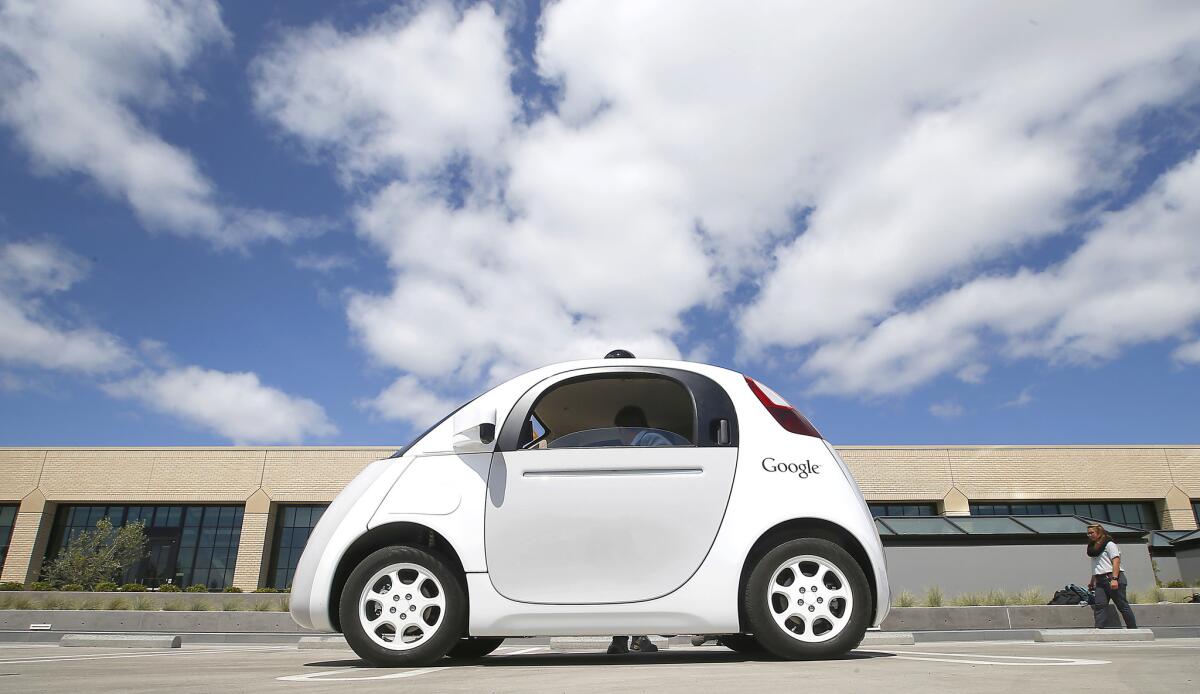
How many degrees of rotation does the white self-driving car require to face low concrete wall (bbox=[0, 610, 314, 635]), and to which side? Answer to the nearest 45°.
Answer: approximately 45° to its right

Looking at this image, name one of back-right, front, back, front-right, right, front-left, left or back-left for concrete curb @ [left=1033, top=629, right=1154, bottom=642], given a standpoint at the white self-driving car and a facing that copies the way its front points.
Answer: back-right

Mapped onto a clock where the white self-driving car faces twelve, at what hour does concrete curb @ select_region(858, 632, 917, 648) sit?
The concrete curb is roughly at 4 o'clock from the white self-driving car.

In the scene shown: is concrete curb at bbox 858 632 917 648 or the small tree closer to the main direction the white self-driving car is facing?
the small tree

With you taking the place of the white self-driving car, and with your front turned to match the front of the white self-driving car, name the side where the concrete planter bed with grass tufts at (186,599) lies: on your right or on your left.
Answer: on your right

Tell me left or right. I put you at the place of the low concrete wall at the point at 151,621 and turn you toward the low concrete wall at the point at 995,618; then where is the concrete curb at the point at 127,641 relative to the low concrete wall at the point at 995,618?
right

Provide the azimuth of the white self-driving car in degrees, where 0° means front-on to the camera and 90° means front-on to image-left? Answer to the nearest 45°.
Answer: approximately 90°

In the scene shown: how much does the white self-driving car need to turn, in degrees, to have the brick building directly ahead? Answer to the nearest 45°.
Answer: approximately 45° to its right

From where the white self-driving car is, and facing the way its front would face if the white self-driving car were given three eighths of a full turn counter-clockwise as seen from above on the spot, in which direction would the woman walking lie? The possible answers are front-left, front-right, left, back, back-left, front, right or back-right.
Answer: left

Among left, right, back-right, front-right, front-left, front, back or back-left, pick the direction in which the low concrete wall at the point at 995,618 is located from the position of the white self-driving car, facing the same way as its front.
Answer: back-right
